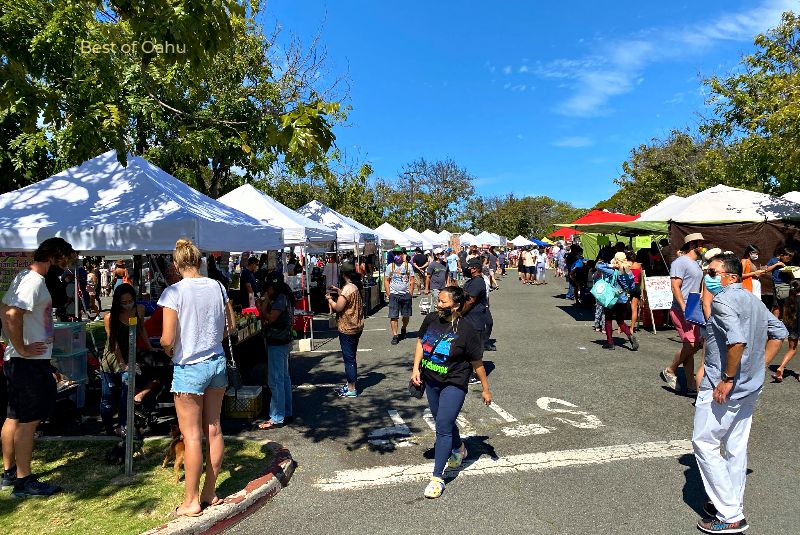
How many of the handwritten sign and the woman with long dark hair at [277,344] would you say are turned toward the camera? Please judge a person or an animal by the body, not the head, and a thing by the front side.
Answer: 1

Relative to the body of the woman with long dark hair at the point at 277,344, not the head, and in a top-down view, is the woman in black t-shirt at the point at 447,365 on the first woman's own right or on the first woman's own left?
on the first woman's own left

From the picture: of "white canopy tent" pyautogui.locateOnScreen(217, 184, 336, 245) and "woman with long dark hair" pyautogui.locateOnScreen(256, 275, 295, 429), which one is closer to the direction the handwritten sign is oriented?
the woman with long dark hair

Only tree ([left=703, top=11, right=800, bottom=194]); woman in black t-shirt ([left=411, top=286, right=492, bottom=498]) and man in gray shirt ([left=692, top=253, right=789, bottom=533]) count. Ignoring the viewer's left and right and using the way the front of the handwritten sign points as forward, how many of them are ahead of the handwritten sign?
2

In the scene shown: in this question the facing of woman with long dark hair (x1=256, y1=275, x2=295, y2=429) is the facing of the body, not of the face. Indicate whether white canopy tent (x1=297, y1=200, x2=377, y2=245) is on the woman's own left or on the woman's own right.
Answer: on the woman's own right

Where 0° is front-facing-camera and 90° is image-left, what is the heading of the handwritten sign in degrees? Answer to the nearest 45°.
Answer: approximately 0°

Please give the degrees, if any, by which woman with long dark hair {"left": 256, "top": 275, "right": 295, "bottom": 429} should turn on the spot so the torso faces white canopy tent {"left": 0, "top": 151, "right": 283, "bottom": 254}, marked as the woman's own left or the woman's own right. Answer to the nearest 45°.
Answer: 0° — they already face it

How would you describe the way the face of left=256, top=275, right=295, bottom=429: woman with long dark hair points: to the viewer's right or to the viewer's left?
to the viewer's left

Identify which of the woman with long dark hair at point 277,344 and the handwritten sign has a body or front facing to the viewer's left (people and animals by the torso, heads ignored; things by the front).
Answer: the woman with long dark hair

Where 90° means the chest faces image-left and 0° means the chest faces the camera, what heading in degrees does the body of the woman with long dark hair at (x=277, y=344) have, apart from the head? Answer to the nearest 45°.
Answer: approximately 90°

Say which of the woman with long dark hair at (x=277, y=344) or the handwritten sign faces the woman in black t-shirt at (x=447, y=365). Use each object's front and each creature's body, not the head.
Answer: the handwritten sign

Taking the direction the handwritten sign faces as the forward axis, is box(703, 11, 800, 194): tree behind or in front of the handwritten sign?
behind

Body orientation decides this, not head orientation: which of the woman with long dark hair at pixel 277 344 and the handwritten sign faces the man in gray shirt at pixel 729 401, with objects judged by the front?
the handwritten sign

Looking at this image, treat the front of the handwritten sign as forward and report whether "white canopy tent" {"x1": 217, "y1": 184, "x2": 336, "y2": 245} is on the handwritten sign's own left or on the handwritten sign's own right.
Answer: on the handwritten sign's own right
